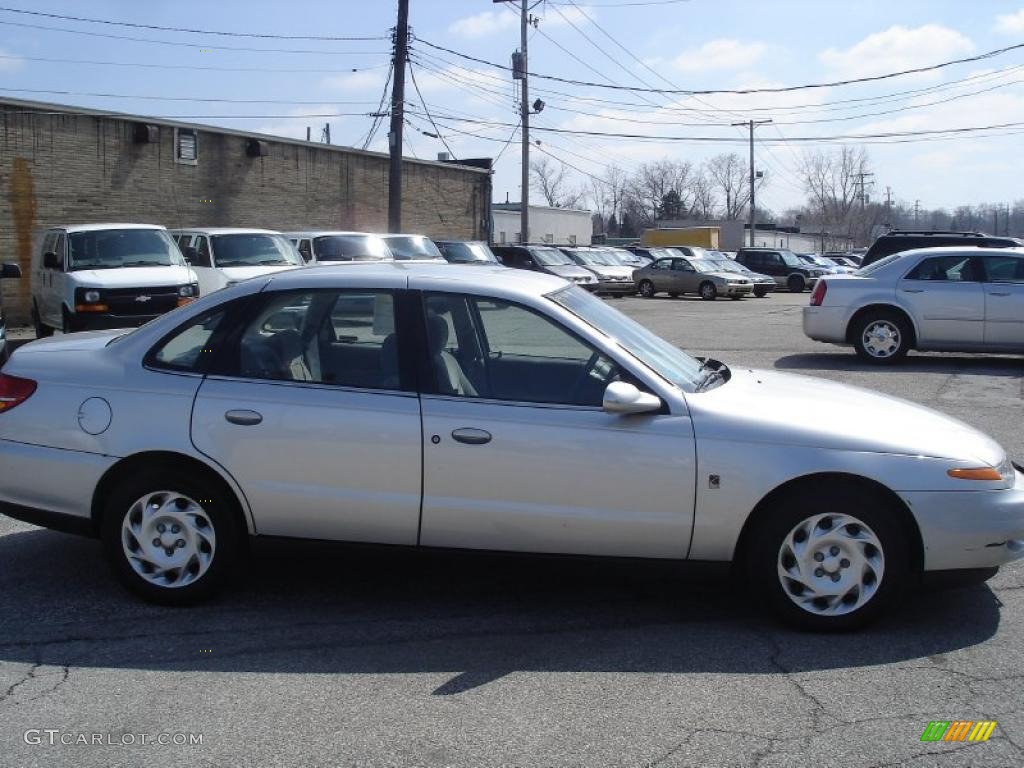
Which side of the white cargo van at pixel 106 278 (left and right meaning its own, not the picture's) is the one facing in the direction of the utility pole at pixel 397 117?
left

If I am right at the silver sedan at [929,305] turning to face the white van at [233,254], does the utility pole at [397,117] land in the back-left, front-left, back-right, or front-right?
front-right

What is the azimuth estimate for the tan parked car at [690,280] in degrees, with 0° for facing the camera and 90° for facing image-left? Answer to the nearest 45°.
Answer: approximately 315°

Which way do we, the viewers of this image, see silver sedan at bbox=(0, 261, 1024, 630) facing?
facing to the right of the viewer

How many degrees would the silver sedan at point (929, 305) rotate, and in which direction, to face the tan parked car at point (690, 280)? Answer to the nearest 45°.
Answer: approximately 90° to its left

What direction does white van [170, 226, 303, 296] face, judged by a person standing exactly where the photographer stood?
facing the viewer and to the right of the viewer

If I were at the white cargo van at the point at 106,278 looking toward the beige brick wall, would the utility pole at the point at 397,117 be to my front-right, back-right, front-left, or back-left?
front-right

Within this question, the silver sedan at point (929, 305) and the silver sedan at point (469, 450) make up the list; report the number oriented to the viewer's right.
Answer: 2

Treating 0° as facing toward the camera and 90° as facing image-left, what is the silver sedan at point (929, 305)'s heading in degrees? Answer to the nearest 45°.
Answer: approximately 270°
